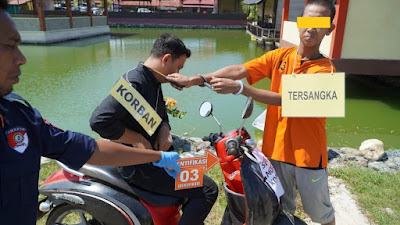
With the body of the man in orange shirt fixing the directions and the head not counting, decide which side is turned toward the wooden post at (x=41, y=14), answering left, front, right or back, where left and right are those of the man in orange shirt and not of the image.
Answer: right

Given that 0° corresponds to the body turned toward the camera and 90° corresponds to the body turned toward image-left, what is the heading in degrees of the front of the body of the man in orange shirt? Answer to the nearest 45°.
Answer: approximately 45°

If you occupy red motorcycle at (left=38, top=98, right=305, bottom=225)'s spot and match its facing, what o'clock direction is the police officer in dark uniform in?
The police officer in dark uniform is roughly at 4 o'clock from the red motorcycle.

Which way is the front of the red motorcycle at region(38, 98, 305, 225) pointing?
to the viewer's right

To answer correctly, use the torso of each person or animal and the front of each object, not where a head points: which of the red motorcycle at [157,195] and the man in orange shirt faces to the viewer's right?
the red motorcycle

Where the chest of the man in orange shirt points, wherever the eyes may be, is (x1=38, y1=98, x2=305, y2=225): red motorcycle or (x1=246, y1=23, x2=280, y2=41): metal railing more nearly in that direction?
the red motorcycle

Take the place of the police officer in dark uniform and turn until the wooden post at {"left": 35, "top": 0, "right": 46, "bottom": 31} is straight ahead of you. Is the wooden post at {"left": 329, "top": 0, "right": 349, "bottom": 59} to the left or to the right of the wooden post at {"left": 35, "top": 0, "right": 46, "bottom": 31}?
right

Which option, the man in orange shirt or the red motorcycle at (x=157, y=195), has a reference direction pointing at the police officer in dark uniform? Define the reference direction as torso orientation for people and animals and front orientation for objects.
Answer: the man in orange shirt

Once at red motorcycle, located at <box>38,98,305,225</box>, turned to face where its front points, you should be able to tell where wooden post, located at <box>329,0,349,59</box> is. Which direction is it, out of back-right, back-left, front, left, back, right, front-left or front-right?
front-left

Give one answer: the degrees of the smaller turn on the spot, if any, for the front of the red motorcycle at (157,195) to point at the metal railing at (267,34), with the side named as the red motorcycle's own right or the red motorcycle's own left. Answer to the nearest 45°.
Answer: approximately 90° to the red motorcycle's own left

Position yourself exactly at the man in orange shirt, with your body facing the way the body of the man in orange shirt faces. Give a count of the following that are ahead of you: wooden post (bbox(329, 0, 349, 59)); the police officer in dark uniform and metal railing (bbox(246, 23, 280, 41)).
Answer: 1

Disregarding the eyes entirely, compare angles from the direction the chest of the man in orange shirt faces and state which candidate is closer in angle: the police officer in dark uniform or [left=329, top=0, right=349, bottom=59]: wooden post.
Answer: the police officer in dark uniform

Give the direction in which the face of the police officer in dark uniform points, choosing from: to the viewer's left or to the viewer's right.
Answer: to the viewer's right

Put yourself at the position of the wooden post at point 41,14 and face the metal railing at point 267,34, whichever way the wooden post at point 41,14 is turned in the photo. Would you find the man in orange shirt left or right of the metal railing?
right

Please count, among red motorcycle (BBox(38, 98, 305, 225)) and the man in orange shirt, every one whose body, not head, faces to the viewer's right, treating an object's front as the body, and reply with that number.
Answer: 1

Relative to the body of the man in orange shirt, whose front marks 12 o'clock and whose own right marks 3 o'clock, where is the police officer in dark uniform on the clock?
The police officer in dark uniform is roughly at 12 o'clock from the man in orange shirt.
